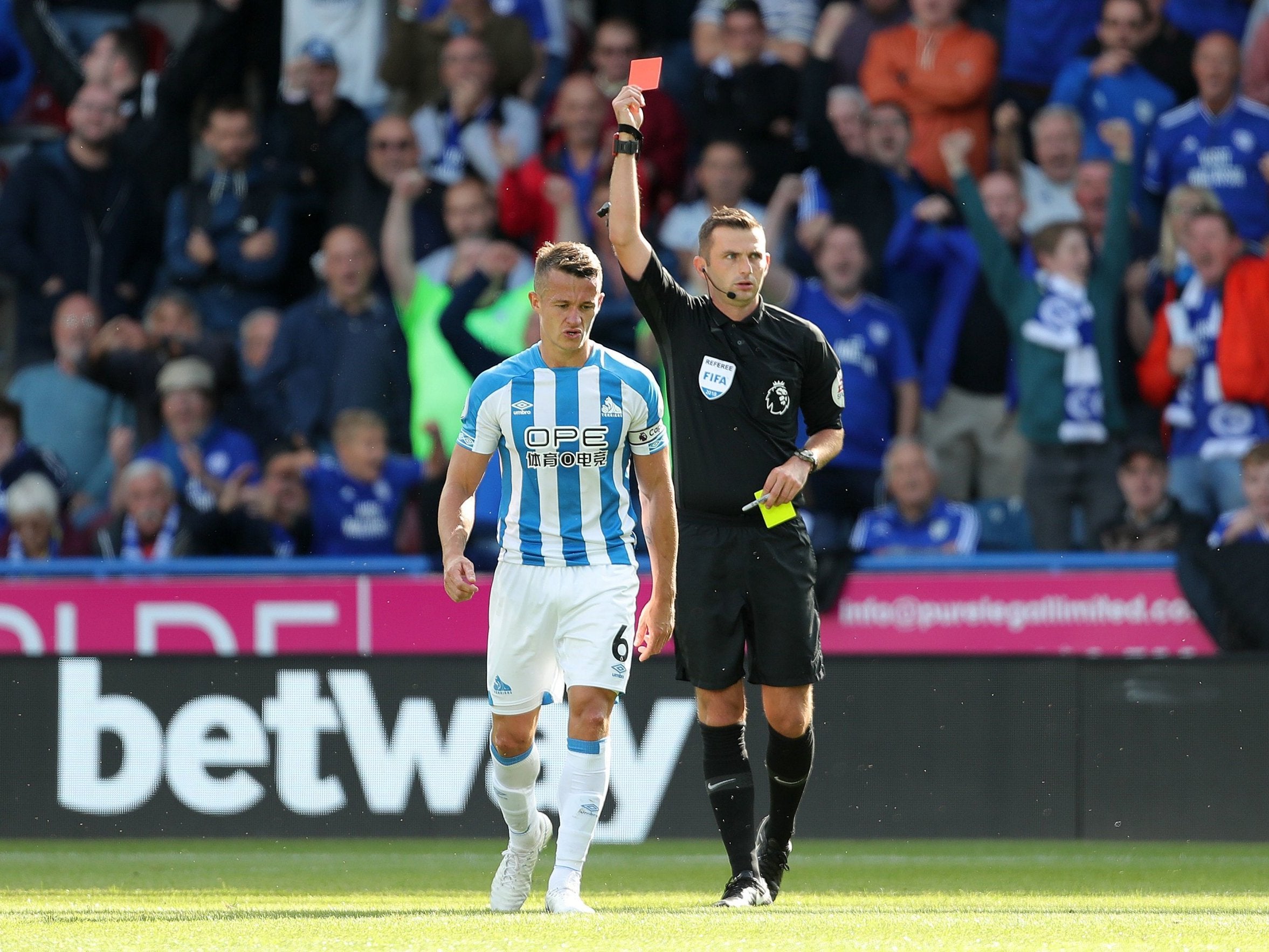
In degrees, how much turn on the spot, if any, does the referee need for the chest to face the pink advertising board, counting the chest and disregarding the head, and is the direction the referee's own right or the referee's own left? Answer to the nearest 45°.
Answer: approximately 135° to the referee's own right

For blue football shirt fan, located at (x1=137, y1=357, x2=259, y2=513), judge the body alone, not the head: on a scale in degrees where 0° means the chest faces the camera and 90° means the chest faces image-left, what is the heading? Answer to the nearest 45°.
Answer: approximately 0°

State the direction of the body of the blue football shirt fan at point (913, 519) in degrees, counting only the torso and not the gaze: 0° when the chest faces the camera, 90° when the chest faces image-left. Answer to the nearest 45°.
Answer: approximately 0°

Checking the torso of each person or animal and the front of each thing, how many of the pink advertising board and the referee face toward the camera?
2

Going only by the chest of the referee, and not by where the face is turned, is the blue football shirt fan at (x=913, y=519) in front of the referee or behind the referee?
behind

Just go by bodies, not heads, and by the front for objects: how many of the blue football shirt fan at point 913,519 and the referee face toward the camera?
2

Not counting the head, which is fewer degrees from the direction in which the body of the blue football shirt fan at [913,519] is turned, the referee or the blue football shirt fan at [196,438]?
the referee

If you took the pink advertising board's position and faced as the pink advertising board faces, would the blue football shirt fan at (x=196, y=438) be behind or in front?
behind
